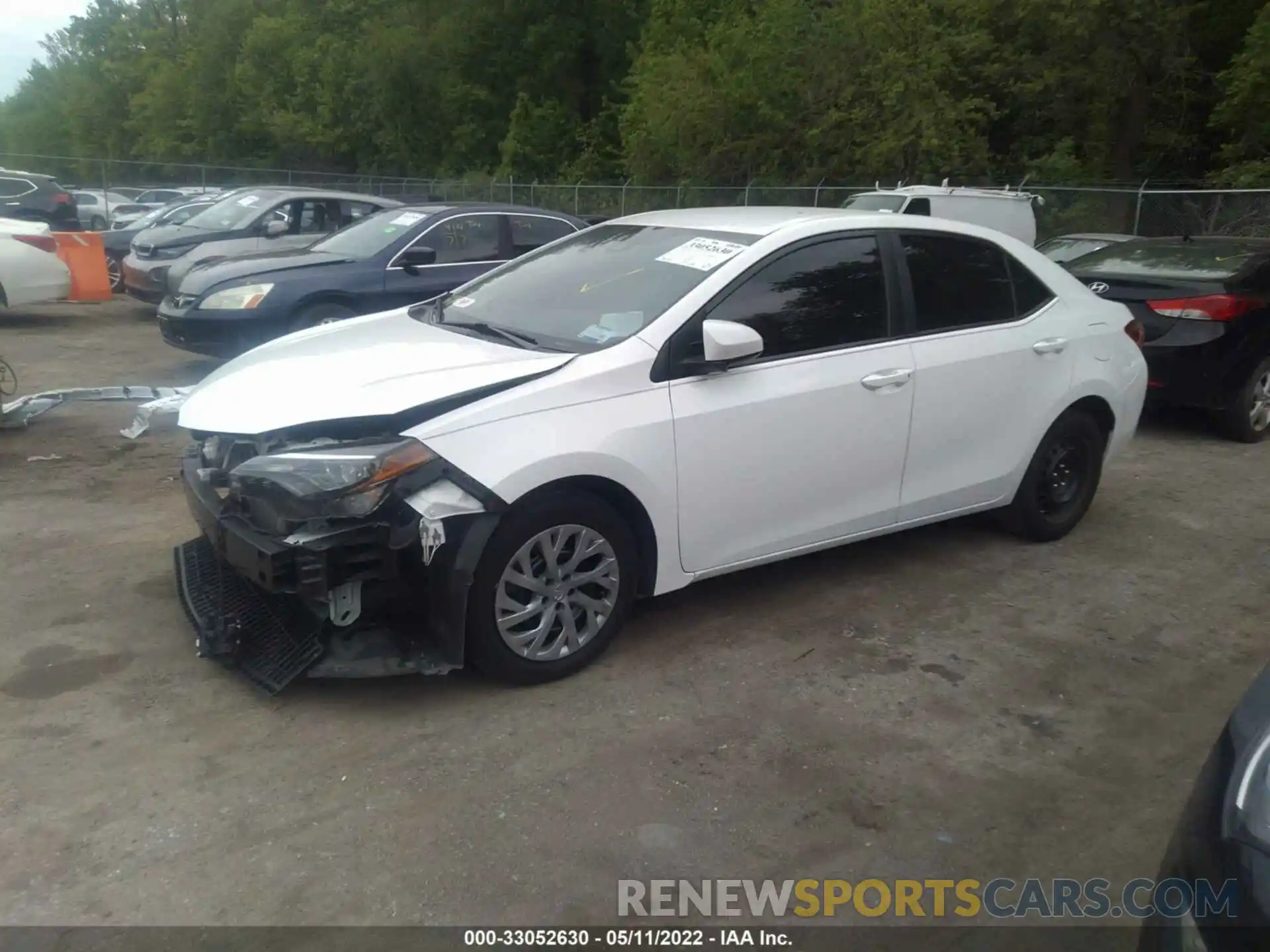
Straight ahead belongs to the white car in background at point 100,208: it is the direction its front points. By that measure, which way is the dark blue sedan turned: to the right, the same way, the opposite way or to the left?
to the left

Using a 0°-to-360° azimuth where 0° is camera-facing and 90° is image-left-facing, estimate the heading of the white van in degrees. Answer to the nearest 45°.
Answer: approximately 45°

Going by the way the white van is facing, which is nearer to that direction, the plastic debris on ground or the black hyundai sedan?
the plastic debris on ground

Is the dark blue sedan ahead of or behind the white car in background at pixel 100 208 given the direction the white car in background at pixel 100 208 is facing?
behind

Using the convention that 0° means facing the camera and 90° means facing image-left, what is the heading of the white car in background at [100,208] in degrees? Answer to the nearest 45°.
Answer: approximately 135°

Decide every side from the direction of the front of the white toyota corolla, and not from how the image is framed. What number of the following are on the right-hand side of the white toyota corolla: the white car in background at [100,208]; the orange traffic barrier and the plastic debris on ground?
3

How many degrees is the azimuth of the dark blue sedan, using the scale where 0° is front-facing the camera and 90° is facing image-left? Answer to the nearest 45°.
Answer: approximately 45°
